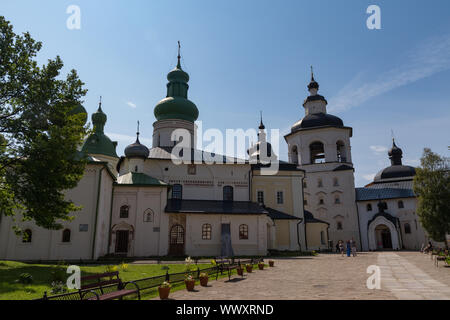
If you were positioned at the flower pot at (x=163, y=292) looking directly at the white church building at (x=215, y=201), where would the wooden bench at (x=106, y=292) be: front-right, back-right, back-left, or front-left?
back-left

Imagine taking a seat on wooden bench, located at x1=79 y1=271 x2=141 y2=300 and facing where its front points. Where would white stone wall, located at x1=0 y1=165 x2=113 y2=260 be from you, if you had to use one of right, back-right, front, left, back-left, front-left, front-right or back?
back-left

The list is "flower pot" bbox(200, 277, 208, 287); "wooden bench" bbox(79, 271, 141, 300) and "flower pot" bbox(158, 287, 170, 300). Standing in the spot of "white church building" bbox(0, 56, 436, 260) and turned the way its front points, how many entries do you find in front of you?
3

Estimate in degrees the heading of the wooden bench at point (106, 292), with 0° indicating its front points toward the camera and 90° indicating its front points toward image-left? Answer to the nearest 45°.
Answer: approximately 315°

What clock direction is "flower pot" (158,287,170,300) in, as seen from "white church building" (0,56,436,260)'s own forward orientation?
The flower pot is roughly at 12 o'clock from the white church building.

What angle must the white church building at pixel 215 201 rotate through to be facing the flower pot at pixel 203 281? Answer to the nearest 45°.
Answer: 0° — it already faces it

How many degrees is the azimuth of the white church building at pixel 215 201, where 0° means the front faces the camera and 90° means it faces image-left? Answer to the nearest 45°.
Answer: approximately 0°
